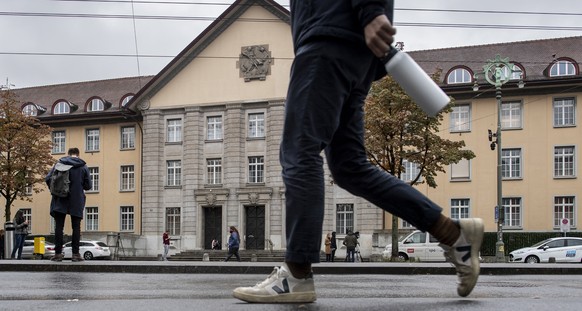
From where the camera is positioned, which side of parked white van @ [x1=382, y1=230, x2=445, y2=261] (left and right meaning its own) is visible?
left

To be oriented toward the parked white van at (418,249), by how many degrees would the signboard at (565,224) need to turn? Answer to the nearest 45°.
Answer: approximately 45° to its right

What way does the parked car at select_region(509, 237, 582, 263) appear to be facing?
to the viewer's left

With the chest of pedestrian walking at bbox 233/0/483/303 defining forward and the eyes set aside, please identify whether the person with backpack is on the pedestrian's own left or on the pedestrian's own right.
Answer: on the pedestrian's own right

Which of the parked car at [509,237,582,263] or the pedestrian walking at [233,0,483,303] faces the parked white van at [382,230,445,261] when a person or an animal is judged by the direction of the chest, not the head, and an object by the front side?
the parked car

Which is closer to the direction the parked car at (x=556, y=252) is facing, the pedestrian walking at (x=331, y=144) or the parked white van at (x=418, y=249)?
the parked white van

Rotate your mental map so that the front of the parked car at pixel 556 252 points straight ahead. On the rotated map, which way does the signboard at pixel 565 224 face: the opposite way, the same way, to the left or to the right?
to the left
